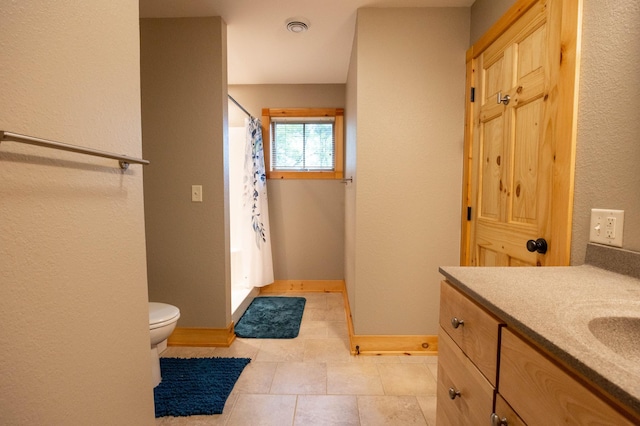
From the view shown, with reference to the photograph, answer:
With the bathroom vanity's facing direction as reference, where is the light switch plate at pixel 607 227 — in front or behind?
behind

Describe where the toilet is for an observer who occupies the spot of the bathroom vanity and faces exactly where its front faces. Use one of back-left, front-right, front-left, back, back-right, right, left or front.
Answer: front-right

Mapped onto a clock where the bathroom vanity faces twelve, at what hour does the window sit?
The window is roughly at 3 o'clock from the bathroom vanity.

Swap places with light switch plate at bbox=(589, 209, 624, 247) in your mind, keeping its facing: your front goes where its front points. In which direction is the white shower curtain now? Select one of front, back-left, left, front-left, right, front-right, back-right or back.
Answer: front-right

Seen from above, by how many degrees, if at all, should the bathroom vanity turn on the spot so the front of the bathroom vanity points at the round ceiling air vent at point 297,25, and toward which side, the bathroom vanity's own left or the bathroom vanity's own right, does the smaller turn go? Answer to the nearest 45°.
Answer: approximately 90° to the bathroom vanity's own right

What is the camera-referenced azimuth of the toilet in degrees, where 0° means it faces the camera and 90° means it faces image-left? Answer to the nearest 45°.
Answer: approximately 270°

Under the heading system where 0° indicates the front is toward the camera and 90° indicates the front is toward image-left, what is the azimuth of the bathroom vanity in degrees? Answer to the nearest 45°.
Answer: approximately 45°

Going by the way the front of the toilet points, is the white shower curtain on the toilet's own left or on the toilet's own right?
on the toilet's own left

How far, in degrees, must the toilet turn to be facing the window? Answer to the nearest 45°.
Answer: approximately 45° to its left

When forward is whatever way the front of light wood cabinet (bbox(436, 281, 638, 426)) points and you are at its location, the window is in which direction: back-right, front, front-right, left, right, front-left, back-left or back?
right

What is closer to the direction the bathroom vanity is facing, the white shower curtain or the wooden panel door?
the white shower curtain

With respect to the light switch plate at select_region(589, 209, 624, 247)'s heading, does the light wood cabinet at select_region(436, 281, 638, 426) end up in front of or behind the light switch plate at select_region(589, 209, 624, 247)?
in front

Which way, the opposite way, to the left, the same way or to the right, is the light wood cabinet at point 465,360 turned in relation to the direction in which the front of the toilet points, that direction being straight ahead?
the opposite way

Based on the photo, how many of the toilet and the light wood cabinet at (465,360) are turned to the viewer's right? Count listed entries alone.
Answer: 1

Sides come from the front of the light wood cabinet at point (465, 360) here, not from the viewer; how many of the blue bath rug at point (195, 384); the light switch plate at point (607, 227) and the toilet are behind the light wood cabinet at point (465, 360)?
1
